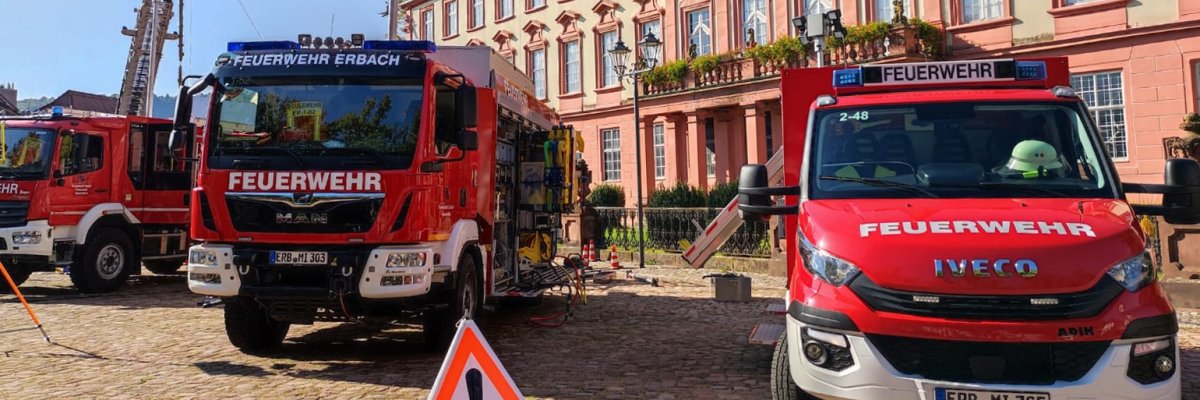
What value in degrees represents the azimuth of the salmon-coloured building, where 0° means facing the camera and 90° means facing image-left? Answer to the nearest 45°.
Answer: approximately 45°

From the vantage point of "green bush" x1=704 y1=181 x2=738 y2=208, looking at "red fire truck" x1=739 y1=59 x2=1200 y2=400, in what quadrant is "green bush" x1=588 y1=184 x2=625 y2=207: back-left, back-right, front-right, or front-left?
back-right

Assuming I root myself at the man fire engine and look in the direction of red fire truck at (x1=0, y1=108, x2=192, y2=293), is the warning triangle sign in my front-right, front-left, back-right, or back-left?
back-left

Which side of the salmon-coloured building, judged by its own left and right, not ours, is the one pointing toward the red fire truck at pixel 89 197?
front

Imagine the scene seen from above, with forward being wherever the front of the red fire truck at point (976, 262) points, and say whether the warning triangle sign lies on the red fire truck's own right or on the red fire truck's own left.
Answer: on the red fire truck's own right

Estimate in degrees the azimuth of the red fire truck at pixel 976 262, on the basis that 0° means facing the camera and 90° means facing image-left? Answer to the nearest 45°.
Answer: approximately 0°

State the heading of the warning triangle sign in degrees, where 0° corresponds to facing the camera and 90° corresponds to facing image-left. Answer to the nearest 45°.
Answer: approximately 0°

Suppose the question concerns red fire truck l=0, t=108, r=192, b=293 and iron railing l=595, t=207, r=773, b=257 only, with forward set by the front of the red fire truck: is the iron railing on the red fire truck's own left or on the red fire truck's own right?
on the red fire truck's own left

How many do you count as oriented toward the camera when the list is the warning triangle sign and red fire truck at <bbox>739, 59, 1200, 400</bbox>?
2

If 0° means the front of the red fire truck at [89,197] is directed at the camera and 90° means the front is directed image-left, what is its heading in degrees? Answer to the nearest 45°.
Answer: approximately 45°
